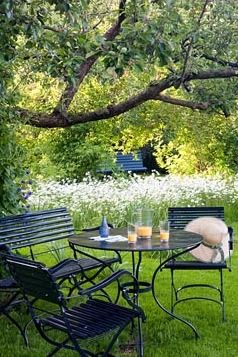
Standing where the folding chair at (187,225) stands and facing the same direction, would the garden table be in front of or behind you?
in front

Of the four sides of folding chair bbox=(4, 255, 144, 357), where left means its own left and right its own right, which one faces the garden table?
front

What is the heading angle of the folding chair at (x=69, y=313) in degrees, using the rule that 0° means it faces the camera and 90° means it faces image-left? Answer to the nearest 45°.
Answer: approximately 225°

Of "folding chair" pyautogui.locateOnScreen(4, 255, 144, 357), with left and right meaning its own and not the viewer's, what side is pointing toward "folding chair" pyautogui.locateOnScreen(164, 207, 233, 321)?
front

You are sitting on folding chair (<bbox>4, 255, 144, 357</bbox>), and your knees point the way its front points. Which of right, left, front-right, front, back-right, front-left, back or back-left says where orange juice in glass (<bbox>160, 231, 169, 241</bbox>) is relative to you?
front

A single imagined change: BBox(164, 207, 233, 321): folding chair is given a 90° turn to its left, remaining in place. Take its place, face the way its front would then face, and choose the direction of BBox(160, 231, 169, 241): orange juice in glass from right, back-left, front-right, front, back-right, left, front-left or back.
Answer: right

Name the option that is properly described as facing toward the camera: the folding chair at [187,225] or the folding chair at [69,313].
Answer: the folding chair at [187,225]
